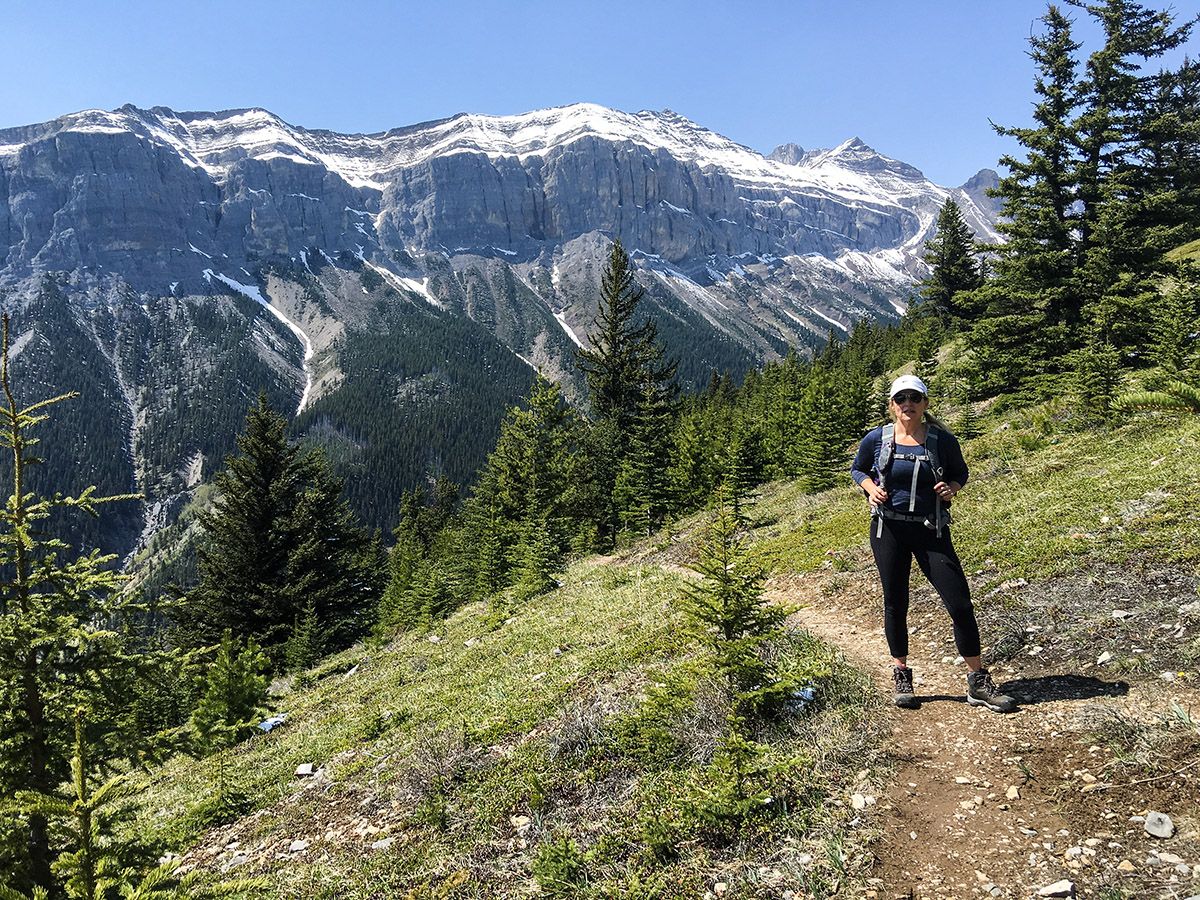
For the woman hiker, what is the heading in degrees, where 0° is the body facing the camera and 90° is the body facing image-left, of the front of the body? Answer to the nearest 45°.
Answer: approximately 0°

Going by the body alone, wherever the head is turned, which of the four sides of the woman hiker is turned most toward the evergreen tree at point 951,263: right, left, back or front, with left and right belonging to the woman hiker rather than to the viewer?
back

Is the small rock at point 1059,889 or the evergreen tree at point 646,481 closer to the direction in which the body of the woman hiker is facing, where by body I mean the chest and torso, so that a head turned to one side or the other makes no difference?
the small rock

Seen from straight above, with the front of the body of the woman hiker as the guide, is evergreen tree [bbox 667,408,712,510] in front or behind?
behind

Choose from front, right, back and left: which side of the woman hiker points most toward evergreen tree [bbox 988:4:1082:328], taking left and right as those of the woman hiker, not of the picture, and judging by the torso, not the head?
back

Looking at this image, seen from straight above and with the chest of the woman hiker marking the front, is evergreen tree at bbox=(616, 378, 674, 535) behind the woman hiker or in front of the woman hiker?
behind

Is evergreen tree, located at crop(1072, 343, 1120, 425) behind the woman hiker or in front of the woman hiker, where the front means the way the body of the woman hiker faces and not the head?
behind
